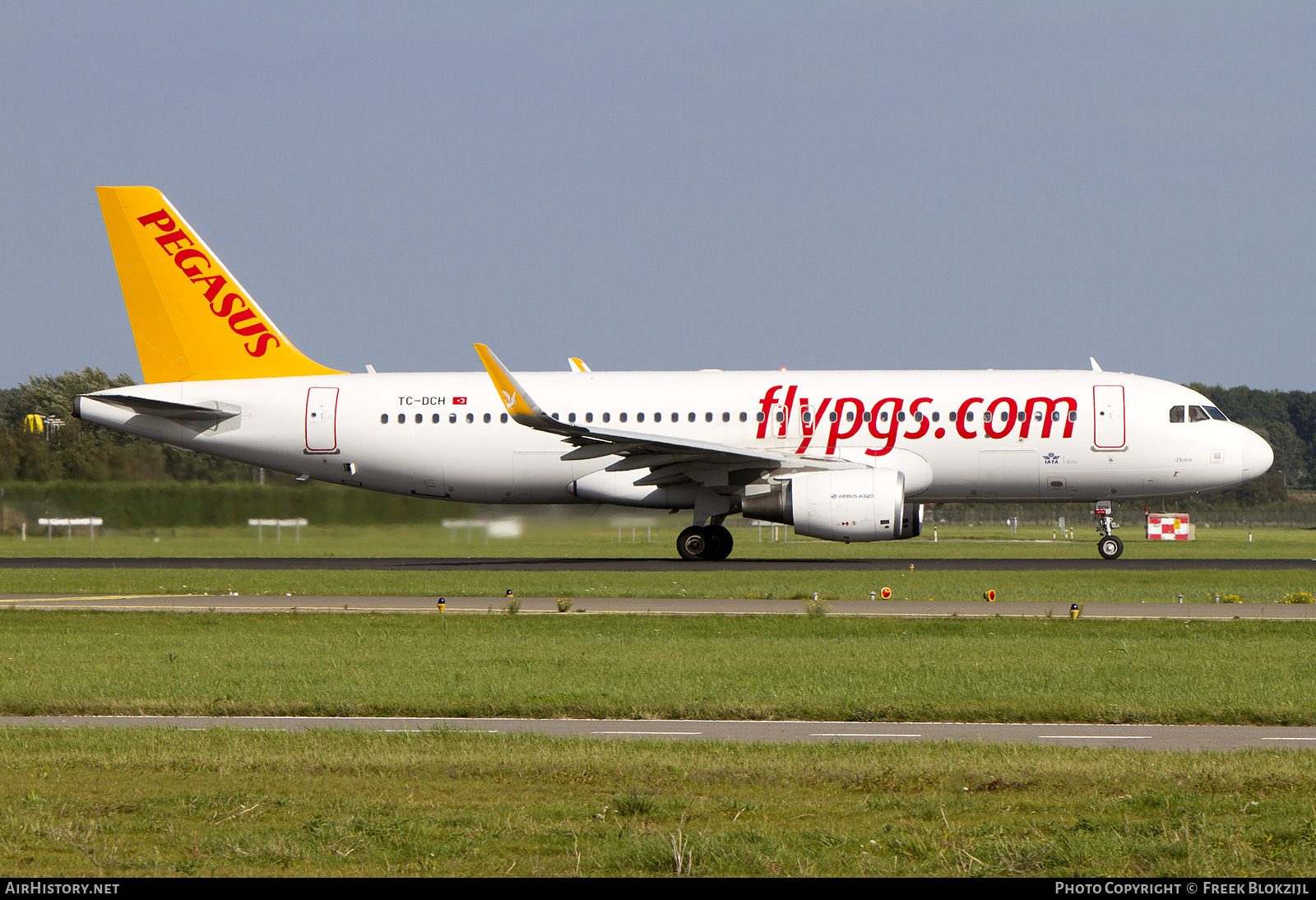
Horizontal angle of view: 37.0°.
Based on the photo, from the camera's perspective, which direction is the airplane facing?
to the viewer's right
